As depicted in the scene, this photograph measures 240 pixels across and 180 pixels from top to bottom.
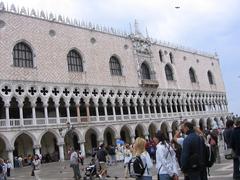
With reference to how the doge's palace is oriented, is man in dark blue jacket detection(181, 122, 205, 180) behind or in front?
in front

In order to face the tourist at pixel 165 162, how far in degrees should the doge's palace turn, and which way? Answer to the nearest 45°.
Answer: approximately 45° to its right
